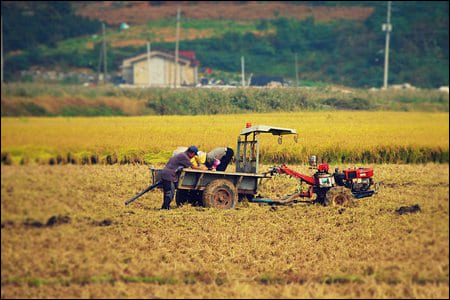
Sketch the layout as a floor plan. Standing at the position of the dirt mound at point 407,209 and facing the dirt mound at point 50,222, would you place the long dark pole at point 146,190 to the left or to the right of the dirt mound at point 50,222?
right

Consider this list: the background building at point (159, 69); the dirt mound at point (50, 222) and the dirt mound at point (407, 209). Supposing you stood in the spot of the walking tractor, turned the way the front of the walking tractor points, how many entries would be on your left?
1

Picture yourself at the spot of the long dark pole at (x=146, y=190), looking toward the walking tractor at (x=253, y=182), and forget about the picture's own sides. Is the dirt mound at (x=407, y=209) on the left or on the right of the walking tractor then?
right

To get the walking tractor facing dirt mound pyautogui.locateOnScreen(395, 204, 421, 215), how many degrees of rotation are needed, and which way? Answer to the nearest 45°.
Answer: approximately 45° to its right

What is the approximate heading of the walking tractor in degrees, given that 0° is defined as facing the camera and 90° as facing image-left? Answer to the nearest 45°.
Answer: approximately 270°

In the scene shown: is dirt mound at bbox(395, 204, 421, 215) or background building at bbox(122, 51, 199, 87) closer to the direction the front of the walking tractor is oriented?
the dirt mound

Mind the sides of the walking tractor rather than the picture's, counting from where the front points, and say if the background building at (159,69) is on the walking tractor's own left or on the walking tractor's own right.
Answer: on the walking tractor's own left

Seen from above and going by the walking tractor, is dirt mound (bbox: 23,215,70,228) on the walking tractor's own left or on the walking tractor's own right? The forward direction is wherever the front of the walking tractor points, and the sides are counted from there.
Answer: on the walking tractor's own right

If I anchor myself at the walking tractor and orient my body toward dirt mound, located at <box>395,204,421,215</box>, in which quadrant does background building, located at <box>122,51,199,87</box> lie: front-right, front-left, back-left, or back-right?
back-left
